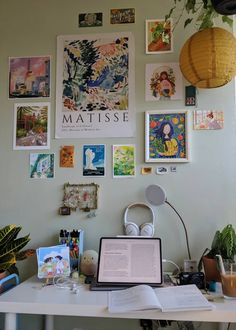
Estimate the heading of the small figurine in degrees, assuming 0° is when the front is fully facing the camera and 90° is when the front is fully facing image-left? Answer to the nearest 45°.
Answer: approximately 0°

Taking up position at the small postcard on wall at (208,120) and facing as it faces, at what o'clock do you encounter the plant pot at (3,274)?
The plant pot is roughly at 2 o'clock from the small postcard on wall.

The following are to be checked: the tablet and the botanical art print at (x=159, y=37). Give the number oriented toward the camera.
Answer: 2
